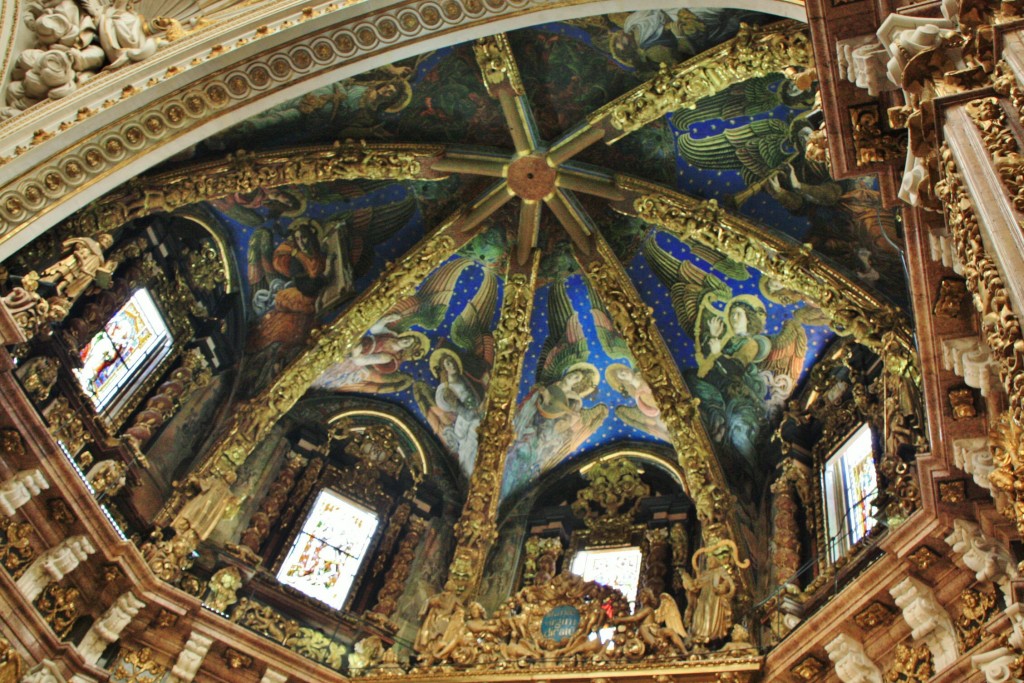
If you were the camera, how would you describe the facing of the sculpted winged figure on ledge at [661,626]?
facing the viewer and to the left of the viewer

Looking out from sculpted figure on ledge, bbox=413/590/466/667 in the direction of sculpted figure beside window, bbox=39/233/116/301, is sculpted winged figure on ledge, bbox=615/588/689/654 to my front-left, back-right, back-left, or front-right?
back-left

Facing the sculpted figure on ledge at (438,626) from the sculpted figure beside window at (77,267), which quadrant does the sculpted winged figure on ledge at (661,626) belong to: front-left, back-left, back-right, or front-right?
front-right

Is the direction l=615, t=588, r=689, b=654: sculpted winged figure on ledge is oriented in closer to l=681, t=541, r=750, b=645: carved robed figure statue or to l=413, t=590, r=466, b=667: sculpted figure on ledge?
the sculpted figure on ledge

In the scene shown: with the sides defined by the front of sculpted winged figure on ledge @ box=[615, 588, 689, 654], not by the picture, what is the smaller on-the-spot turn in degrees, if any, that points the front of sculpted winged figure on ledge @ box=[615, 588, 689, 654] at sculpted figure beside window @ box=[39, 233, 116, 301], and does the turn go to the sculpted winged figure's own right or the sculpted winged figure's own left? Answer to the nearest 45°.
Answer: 0° — it already faces it

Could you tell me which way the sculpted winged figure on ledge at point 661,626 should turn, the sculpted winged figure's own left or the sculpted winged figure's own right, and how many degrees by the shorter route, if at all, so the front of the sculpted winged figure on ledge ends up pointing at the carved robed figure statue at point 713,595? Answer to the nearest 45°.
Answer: approximately 135° to the sculpted winged figure's own left

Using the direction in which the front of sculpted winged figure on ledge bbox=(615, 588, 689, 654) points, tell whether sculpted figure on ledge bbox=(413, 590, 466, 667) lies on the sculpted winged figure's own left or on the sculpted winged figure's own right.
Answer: on the sculpted winged figure's own right

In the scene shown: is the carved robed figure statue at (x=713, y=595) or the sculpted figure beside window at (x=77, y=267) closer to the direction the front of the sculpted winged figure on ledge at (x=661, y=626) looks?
the sculpted figure beside window
